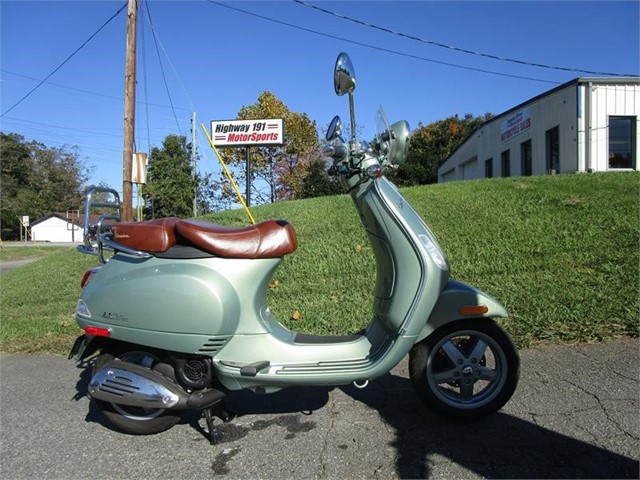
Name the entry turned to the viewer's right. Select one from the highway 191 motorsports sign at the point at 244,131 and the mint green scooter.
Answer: the mint green scooter

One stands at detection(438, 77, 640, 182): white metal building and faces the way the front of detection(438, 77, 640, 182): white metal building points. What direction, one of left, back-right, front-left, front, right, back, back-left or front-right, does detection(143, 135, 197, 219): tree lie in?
front-right

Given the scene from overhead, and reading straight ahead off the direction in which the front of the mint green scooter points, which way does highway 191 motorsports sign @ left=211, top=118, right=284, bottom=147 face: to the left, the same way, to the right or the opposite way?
to the right

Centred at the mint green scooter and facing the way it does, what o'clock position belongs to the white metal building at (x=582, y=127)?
The white metal building is roughly at 10 o'clock from the mint green scooter.

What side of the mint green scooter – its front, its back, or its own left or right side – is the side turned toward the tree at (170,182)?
left

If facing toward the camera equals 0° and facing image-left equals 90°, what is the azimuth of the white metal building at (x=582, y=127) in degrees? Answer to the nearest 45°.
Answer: approximately 45°

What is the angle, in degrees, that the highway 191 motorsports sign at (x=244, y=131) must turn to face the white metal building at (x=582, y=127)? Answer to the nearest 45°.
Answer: approximately 90° to its left

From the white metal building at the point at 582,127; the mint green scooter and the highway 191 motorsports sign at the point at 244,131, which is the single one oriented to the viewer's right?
the mint green scooter

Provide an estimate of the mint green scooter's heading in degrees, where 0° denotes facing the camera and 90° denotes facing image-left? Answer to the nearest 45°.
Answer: approximately 270°

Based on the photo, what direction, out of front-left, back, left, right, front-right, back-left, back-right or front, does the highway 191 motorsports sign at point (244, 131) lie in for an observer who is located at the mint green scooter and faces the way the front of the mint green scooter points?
left

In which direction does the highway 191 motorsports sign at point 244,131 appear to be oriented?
toward the camera

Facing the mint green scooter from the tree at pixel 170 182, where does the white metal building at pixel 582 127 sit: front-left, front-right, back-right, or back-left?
front-left

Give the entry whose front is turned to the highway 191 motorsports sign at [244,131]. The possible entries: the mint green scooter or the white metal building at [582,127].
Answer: the white metal building

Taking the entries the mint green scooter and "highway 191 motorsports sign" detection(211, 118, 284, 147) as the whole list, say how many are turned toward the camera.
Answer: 1

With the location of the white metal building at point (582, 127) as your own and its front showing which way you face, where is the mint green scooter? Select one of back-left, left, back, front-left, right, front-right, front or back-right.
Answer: front-left

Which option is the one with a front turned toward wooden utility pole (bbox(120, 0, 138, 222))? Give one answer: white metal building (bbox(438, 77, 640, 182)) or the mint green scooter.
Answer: the white metal building
